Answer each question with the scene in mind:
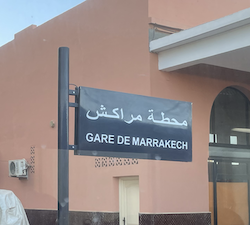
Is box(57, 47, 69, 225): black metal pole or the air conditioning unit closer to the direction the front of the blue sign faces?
the black metal pole

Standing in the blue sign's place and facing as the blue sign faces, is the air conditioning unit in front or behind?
behind

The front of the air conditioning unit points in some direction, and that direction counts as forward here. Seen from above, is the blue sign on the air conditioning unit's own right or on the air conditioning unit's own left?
on the air conditioning unit's own left

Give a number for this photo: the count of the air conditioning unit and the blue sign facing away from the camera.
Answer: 0

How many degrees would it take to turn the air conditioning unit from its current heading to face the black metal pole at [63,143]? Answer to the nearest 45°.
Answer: approximately 45° to its left
